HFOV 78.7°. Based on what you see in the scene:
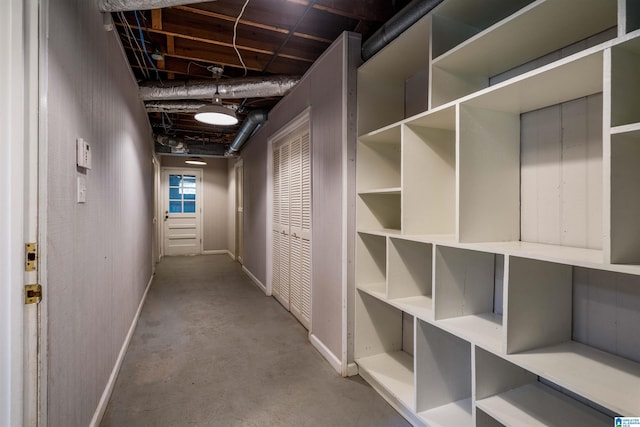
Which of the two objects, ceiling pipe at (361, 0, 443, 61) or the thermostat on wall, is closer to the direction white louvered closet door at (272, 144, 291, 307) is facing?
the thermostat on wall

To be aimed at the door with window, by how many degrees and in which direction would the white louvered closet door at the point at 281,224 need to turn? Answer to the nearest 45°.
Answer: approximately 45° to its right

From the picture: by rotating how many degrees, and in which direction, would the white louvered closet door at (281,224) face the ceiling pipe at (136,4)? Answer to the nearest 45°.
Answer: approximately 90° to its left

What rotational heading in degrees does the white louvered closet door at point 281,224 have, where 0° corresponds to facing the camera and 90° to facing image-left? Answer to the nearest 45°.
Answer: approximately 90°

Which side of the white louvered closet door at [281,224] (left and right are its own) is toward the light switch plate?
left
